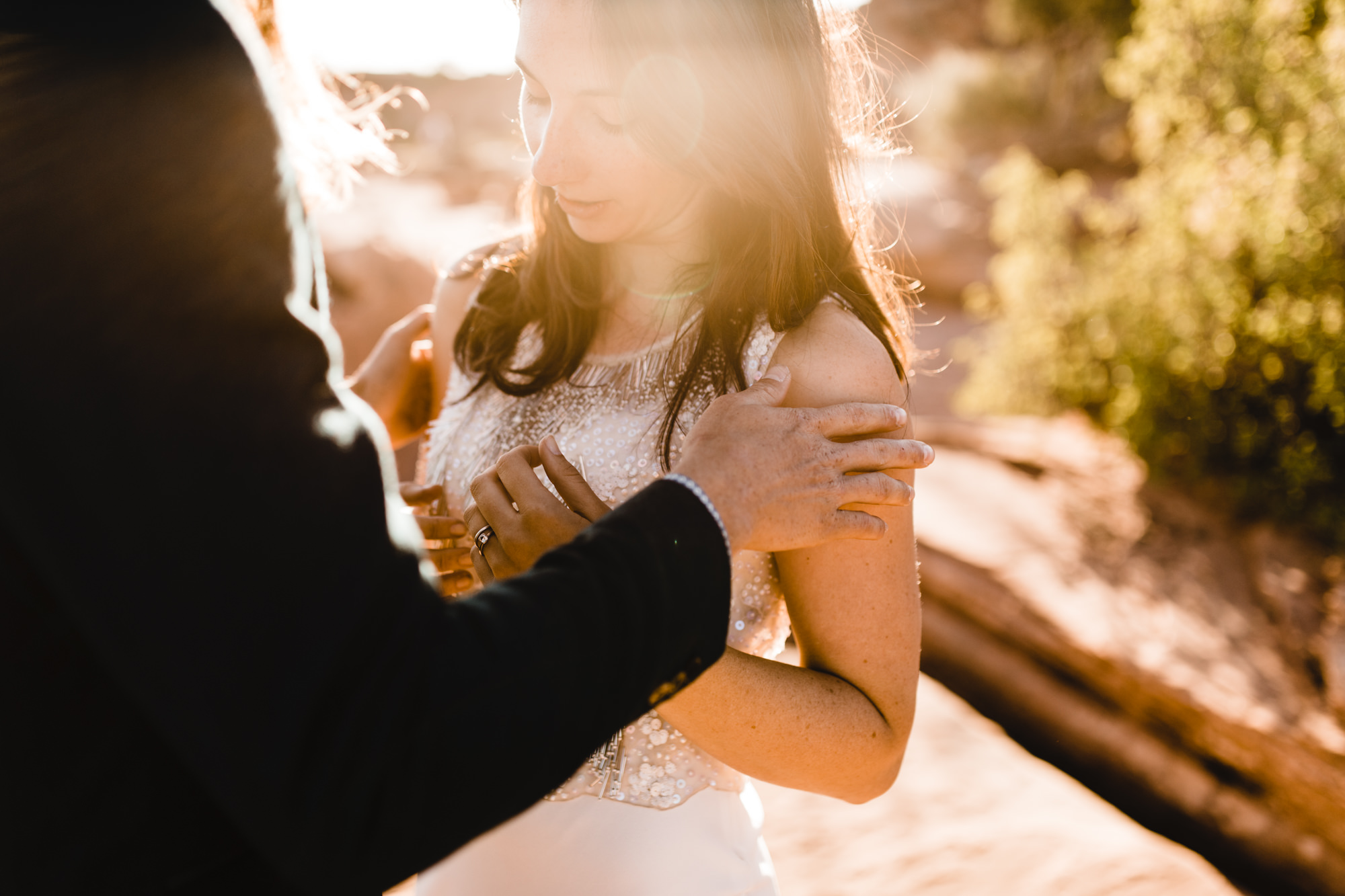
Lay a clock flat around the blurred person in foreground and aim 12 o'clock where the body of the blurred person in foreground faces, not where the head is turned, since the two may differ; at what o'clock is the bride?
The bride is roughly at 12 o'clock from the blurred person in foreground.

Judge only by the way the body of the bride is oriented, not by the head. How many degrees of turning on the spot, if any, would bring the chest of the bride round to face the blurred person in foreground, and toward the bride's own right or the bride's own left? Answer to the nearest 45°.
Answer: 0° — they already face them

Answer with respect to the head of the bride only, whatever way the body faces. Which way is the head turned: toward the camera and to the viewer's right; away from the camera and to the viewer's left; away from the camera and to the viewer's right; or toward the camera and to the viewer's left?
toward the camera and to the viewer's left

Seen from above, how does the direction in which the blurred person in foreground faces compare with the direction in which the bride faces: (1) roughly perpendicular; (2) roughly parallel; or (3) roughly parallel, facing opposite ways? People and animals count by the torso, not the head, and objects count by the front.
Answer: roughly parallel, facing opposite ways

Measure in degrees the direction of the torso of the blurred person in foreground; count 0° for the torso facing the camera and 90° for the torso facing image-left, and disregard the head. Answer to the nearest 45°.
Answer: approximately 225°
